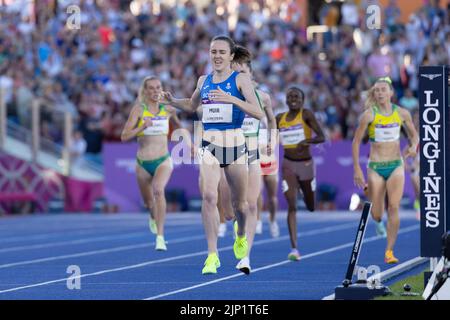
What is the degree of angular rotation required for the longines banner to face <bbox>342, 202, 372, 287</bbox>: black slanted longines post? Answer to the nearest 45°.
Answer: approximately 45° to its right

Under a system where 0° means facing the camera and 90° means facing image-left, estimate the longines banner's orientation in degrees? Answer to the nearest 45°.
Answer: approximately 0°

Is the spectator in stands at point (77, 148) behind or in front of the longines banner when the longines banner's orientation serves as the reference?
behind

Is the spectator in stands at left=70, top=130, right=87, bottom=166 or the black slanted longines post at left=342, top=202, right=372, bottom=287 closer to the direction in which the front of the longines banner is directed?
the black slanted longines post
